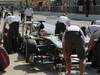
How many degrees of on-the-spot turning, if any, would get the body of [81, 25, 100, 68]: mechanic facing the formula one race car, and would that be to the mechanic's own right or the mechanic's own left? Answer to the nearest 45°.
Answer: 0° — they already face it

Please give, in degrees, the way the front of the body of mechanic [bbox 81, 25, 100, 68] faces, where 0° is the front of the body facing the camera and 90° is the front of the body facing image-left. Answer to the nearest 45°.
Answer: approximately 90°

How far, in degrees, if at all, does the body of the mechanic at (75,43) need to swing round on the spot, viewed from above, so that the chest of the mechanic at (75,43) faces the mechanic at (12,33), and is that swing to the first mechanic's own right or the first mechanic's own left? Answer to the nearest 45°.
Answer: approximately 45° to the first mechanic's own left
